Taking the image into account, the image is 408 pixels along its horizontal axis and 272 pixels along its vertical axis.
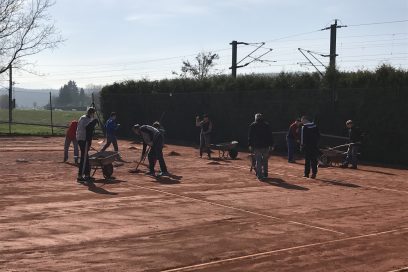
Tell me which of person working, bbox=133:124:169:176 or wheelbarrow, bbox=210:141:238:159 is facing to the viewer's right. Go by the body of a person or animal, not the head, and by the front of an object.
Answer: the wheelbarrow

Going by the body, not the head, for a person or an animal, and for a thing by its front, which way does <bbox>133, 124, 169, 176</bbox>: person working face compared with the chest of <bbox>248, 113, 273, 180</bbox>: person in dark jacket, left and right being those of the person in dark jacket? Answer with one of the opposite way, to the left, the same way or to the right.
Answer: to the left

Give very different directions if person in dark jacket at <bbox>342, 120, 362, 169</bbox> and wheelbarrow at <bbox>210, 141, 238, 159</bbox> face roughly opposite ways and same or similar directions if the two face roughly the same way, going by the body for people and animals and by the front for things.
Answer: very different directions

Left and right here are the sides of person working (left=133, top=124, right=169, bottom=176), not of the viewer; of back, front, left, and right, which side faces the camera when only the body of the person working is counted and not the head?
left

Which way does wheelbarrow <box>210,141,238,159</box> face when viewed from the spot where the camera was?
facing to the right of the viewer

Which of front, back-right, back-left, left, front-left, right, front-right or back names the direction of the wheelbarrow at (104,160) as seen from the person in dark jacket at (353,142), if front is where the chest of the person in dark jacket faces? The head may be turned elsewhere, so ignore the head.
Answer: front-left

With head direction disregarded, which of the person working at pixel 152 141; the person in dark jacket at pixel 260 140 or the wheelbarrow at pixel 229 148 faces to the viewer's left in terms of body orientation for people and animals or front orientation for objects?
the person working

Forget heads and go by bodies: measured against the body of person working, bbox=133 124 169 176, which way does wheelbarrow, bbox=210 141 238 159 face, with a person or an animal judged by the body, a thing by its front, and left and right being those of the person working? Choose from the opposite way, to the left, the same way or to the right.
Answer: the opposite way

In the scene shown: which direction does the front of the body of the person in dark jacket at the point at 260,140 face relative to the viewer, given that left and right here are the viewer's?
facing away from the viewer

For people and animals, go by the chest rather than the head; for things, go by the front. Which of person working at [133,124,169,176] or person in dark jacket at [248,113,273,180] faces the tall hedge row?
the person in dark jacket

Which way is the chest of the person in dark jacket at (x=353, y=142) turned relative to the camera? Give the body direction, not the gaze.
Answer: to the viewer's left

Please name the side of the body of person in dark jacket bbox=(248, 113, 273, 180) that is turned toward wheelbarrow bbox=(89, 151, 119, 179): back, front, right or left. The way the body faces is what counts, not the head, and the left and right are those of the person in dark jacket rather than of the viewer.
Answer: left

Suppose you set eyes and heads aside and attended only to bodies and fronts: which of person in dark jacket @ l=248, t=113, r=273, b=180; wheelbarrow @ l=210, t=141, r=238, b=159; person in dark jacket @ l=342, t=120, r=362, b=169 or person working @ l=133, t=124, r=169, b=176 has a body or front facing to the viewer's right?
the wheelbarrow

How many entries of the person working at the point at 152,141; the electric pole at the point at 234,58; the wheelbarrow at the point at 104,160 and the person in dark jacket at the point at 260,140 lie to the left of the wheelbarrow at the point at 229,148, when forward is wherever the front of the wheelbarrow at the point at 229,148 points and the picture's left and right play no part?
1

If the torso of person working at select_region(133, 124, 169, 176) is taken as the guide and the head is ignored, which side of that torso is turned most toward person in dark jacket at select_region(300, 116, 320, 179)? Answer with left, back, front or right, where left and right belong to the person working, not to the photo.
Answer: back
